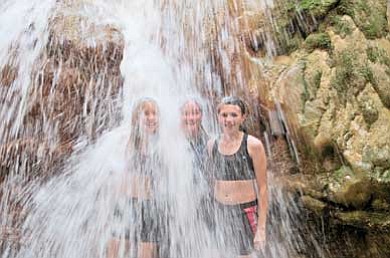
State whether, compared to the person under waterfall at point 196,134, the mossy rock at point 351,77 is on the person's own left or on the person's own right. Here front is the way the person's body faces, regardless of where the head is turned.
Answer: on the person's own left

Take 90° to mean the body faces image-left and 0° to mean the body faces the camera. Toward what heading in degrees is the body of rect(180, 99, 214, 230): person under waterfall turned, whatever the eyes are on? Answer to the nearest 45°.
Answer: approximately 0°

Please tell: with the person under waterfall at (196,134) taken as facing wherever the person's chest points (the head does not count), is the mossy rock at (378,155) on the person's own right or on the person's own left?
on the person's own left

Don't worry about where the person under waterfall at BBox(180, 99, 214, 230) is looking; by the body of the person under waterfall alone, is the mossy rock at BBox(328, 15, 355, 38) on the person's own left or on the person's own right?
on the person's own left

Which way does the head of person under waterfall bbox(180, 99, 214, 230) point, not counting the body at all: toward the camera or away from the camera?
toward the camera
